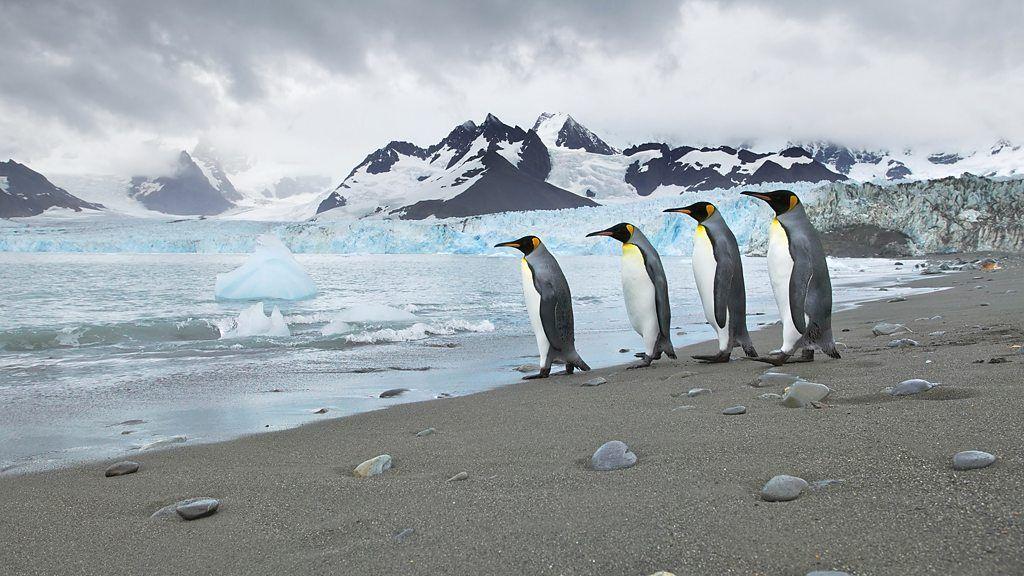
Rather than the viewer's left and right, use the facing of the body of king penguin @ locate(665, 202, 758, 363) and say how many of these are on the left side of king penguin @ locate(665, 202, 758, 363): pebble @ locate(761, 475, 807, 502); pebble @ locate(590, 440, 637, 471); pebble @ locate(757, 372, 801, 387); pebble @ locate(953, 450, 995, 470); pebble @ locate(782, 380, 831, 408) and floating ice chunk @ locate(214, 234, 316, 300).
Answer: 5

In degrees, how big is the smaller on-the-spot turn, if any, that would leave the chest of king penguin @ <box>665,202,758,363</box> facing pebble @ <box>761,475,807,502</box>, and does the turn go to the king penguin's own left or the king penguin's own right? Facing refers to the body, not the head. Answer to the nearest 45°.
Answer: approximately 90° to the king penguin's own left

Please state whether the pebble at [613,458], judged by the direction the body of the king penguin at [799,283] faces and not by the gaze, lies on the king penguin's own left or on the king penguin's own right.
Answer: on the king penguin's own left

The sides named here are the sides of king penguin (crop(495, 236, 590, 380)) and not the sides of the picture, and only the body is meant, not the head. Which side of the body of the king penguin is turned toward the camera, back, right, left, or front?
left

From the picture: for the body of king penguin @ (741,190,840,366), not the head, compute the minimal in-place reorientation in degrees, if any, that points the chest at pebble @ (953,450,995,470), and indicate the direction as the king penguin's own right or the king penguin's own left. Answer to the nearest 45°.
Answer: approximately 90° to the king penguin's own left

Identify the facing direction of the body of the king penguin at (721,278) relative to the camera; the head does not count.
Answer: to the viewer's left

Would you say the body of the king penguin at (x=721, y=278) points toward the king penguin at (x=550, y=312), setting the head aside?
yes

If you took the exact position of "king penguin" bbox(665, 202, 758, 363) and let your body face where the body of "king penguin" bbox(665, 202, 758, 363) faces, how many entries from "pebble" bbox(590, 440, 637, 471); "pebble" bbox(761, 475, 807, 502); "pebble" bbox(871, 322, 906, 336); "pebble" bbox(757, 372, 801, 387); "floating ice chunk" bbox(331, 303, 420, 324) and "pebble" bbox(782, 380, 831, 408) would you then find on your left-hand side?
4

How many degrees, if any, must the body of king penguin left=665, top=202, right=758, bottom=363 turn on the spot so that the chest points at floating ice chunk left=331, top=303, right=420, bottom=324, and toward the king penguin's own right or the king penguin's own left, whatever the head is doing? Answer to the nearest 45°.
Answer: approximately 45° to the king penguin's own right

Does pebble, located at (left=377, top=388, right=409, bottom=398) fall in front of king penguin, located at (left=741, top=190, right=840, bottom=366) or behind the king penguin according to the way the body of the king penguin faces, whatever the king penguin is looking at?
in front

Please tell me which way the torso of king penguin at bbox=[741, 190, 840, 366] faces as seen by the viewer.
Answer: to the viewer's left

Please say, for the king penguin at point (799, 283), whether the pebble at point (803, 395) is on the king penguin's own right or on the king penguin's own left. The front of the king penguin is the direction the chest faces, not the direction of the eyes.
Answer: on the king penguin's own left
